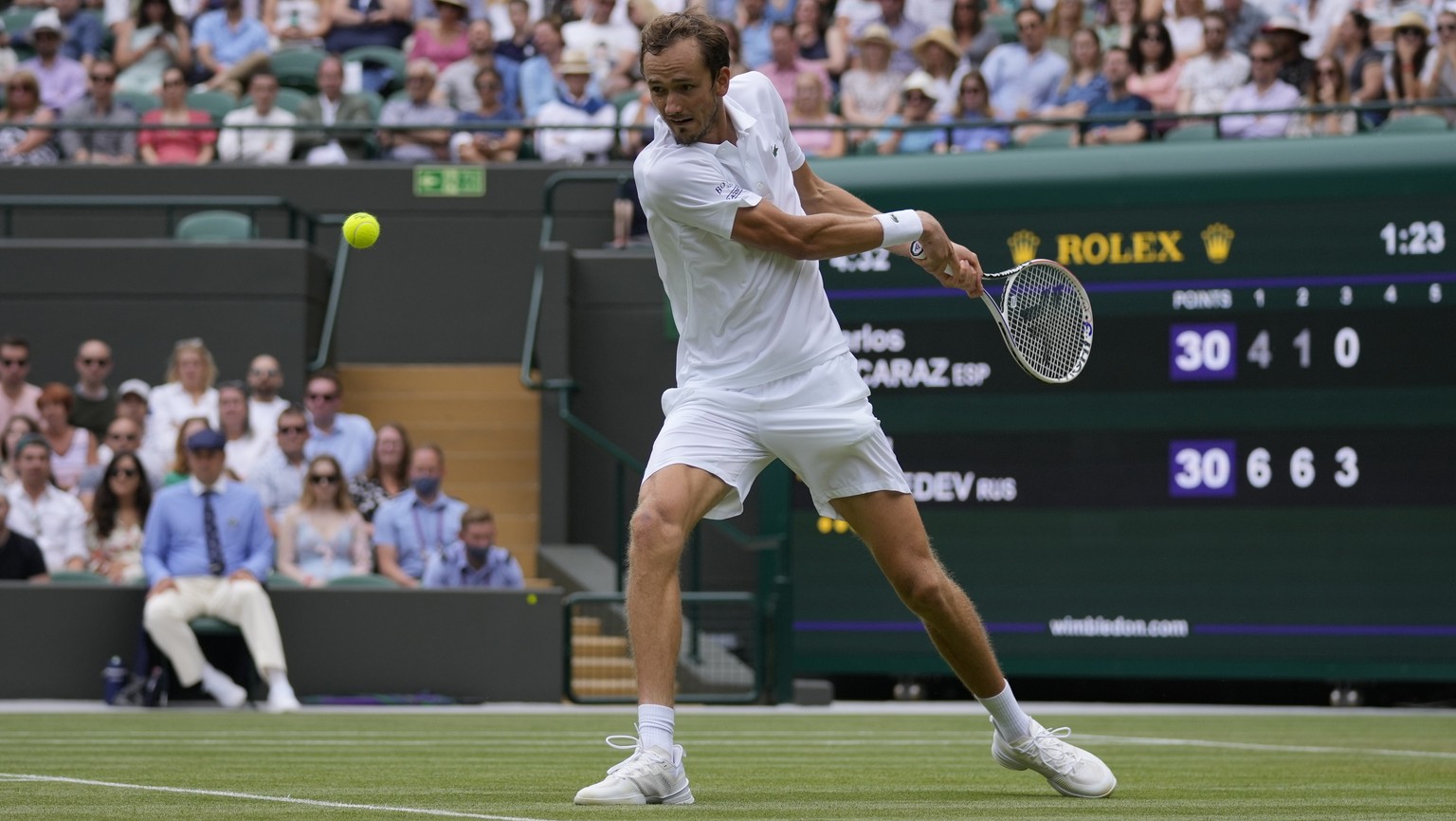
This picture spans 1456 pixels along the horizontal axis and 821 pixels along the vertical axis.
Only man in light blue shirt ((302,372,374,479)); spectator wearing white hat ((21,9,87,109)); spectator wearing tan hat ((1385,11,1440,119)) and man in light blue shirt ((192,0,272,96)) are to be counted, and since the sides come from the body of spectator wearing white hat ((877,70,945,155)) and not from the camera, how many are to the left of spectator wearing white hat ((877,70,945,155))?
1

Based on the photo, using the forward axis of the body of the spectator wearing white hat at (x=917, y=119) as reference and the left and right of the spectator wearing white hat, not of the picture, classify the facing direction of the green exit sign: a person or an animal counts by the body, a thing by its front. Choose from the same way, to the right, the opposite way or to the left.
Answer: the same way

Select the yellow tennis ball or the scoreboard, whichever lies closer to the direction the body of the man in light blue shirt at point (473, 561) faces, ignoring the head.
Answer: the yellow tennis ball

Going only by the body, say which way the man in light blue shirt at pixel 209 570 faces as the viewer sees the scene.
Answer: toward the camera

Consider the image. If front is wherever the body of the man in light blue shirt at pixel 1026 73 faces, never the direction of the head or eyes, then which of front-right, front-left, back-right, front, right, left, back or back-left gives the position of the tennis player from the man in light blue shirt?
front

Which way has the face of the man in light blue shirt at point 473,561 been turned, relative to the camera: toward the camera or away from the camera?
toward the camera

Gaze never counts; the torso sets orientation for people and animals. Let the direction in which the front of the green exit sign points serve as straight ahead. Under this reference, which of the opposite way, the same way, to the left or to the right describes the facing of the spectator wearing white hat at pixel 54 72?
the same way

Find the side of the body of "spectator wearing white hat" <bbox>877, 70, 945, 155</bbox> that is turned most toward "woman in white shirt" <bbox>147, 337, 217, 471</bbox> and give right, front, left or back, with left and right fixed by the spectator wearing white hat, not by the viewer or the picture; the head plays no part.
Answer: right

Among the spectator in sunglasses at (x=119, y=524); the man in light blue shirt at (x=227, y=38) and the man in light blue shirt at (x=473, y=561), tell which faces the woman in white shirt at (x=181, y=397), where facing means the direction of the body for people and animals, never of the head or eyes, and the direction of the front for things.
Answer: the man in light blue shirt at (x=227, y=38)

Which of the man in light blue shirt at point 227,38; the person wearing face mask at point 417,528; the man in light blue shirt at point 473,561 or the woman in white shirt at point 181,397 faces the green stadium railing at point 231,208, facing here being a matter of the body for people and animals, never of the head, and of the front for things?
the man in light blue shirt at point 227,38

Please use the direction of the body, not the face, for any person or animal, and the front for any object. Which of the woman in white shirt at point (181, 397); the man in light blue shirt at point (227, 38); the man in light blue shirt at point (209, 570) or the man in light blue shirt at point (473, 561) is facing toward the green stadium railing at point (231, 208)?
the man in light blue shirt at point (227, 38)

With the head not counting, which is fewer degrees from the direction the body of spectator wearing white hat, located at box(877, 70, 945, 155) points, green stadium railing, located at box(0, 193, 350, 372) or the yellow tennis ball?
the yellow tennis ball

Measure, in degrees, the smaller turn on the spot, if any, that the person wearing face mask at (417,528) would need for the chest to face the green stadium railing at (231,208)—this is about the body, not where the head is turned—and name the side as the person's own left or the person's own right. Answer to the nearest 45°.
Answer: approximately 135° to the person's own right

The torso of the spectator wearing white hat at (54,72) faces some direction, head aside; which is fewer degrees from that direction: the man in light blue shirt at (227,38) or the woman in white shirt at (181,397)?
the woman in white shirt

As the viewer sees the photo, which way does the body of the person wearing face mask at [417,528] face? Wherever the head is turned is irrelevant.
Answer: toward the camera

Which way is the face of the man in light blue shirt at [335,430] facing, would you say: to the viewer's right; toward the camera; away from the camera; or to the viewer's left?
toward the camera

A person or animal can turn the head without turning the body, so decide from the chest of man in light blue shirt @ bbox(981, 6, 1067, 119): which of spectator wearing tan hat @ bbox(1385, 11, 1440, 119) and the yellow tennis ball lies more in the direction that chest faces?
the yellow tennis ball

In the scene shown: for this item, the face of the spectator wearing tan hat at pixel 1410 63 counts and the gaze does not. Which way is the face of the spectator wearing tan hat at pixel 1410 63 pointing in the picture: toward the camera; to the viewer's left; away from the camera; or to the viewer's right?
toward the camera

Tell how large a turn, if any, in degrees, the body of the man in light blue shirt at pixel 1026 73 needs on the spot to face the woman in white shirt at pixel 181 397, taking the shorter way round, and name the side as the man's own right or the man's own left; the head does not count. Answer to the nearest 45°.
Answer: approximately 90° to the man's own right

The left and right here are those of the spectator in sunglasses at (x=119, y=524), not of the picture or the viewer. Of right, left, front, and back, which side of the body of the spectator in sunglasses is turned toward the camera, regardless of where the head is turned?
front

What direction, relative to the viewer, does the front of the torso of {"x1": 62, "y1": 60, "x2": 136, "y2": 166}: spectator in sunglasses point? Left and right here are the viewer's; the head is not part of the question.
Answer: facing the viewer

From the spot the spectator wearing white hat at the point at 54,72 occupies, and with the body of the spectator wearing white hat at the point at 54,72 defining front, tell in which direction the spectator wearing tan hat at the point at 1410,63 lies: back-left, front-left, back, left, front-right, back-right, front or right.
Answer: front-left

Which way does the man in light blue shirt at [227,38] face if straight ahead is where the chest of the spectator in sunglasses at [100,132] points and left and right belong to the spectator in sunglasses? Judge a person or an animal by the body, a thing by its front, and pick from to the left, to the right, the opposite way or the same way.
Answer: the same way
